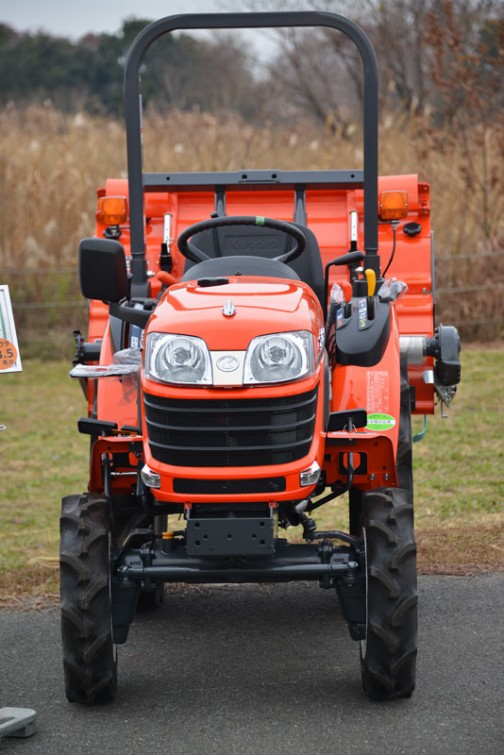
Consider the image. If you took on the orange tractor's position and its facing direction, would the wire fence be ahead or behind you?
behind

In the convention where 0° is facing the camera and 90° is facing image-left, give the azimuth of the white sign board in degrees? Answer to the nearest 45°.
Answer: approximately 0°

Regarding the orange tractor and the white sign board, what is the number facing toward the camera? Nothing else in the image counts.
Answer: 2

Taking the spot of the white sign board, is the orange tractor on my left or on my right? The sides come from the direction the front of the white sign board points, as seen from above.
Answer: on my left

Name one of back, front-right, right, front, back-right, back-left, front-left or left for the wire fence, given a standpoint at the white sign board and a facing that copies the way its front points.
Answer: back
